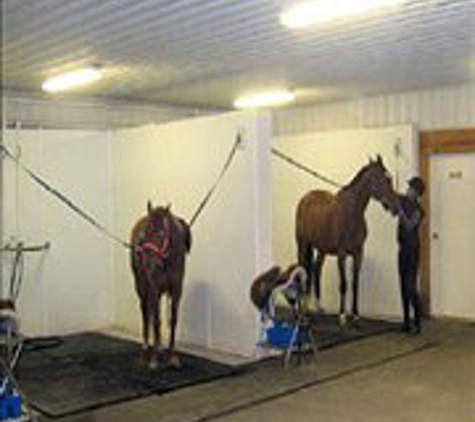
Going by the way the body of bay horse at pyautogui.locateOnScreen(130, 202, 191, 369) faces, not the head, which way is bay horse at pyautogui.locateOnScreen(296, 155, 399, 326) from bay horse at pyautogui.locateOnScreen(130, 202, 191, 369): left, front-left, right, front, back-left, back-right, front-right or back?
back-left

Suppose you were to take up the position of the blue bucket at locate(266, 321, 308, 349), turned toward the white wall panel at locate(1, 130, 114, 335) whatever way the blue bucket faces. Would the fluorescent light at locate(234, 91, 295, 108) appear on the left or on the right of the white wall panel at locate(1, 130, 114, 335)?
right

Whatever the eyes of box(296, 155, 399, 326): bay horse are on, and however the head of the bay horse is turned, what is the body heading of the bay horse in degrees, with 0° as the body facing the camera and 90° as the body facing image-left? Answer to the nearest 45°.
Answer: approximately 315°

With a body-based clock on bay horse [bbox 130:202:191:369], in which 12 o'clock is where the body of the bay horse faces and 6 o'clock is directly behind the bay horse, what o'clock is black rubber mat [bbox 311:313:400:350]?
The black rubber mat is roughly at 8 o'clock from the bay horse.

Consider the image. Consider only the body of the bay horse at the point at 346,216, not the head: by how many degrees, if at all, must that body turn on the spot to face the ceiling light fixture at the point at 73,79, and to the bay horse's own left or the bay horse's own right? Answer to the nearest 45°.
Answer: approximately 135° to the bay horse's own right

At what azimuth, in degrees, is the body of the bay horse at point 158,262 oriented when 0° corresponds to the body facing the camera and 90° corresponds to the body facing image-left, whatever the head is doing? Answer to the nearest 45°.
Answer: approximately 0°

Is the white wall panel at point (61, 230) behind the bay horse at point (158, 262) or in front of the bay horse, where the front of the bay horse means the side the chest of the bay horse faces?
behind
